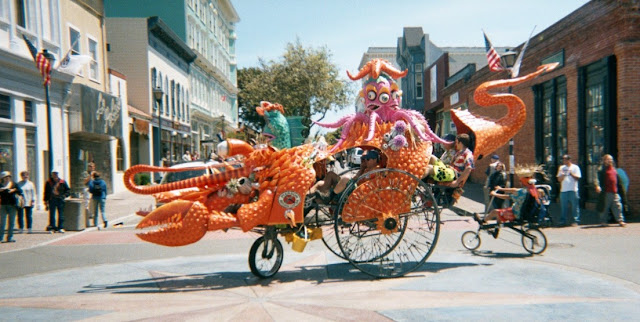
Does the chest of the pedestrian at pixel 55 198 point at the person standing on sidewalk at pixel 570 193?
no

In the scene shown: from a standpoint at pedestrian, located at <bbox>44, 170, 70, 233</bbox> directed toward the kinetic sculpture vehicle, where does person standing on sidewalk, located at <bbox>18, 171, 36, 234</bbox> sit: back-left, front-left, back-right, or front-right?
back-right

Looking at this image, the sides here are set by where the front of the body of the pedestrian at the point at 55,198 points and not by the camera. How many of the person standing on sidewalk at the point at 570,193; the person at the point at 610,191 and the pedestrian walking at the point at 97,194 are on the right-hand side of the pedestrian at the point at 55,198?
0

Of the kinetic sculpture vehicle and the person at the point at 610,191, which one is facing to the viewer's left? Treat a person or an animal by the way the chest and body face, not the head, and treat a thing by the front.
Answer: the kinetic sculpture vehicle

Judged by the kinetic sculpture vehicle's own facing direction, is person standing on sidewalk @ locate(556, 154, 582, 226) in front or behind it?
behind

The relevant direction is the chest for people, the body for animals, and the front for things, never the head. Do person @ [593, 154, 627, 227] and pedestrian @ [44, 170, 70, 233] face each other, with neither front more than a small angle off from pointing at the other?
no

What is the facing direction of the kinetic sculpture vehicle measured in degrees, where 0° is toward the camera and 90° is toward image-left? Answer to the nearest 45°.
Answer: approximately 90°

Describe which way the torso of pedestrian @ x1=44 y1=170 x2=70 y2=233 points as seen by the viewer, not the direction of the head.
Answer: toward the camera

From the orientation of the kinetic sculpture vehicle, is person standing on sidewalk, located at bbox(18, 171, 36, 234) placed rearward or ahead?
ahead

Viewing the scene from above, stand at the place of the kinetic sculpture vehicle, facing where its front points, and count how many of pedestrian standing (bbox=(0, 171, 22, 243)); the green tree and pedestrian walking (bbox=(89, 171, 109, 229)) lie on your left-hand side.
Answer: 0

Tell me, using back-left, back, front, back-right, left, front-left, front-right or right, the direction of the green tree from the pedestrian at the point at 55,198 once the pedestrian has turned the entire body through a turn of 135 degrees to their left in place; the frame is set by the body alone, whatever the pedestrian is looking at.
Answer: front

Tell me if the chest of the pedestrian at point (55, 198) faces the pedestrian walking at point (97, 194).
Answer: no

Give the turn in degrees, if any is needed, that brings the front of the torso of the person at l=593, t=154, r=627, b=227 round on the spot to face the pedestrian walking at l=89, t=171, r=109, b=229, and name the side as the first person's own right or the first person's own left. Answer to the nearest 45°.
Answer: approximately 90° to the first person's own right

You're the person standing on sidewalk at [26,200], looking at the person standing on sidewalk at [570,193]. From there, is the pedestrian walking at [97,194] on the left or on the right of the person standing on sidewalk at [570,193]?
left

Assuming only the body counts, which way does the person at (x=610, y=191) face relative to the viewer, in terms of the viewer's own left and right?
facing the viewer
